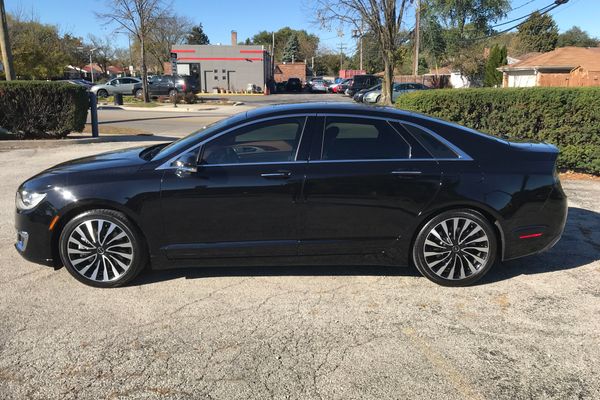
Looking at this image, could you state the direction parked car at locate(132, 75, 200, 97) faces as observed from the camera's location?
facing to the left of the viewer

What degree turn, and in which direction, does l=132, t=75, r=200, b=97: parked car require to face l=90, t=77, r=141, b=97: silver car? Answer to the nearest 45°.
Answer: approximately 45° to its right

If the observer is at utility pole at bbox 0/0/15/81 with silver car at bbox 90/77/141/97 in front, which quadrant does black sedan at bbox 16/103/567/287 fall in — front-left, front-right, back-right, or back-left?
back-right

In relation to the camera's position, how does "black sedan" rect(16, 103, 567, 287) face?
facing to the left of the viewer

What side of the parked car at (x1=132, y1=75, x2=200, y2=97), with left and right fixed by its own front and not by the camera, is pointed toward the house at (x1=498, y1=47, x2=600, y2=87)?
back

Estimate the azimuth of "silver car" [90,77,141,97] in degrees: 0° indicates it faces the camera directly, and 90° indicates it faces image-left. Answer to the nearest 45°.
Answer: approximately 90°

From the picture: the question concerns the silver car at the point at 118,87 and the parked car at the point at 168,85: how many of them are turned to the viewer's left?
2

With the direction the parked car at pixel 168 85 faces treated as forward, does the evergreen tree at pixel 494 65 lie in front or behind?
behind
